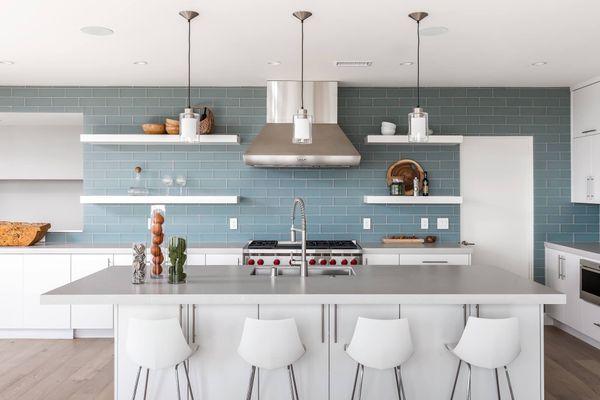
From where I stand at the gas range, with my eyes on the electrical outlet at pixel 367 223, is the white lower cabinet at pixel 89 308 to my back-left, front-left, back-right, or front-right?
back-left

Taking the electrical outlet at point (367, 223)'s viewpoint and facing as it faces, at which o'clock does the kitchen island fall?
The kitchen island is roughly at 12 o'clock from the electrical outlet.

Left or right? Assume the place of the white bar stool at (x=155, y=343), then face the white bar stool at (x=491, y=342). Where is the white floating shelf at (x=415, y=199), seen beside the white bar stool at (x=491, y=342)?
left

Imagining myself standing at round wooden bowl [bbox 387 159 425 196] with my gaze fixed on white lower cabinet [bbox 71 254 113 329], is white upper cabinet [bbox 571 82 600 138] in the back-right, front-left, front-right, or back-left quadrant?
back-left

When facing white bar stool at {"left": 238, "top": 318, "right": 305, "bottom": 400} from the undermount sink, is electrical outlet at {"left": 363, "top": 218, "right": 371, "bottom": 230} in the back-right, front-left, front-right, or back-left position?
back-left

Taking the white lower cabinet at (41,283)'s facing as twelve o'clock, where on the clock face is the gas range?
The gas range is roughly at 10 o'clock from the white lower cabinet.

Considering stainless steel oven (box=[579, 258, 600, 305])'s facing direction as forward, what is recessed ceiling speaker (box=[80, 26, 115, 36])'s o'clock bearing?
The recessed ceiling speaker is roughly at 12 o'clock from the stainless steel oven.

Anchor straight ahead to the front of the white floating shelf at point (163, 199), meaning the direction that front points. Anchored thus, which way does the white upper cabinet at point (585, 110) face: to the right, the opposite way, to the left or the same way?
to the right

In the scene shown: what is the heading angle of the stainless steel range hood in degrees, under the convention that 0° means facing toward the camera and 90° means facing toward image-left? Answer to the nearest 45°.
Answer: approximately 0°

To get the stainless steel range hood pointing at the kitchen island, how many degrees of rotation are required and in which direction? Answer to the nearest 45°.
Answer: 0° — it already faces it
